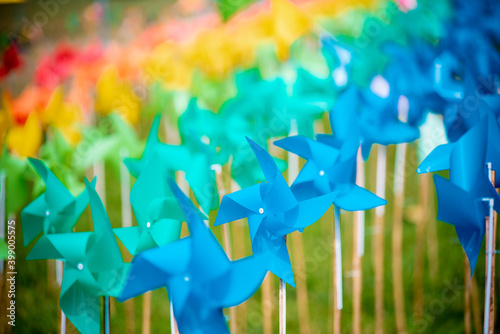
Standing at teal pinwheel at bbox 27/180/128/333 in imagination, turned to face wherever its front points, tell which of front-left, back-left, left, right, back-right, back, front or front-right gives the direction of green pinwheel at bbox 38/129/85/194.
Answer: back-right

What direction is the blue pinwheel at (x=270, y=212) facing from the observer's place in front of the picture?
facing the viewer and to the left of the viewer

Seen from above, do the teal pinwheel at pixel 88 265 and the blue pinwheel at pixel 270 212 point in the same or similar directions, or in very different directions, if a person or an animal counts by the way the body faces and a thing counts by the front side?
same or similar directions

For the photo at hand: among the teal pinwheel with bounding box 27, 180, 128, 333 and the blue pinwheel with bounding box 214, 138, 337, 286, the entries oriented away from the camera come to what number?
0

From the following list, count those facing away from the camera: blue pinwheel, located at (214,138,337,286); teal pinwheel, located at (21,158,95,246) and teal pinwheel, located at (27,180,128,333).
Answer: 0

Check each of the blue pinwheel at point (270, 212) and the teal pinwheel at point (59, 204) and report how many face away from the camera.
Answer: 0

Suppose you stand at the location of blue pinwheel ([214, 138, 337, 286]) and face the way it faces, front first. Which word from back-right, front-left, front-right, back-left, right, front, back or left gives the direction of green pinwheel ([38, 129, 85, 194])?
right

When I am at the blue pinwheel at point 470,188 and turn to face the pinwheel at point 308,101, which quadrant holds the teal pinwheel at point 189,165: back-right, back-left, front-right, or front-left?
front-left

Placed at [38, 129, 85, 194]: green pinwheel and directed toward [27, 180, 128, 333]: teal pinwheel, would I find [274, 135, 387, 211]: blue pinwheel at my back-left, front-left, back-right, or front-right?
front-left
